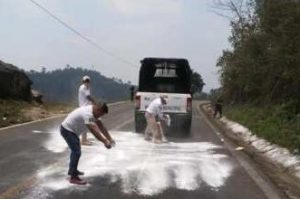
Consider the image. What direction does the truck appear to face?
away from the camera

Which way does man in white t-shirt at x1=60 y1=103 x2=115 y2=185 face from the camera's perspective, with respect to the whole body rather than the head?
to the viewer's right

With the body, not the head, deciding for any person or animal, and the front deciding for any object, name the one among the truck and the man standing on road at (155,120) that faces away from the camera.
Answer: the truck

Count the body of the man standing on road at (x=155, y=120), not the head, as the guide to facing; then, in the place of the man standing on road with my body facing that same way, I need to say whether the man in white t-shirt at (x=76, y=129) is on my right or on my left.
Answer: on my right

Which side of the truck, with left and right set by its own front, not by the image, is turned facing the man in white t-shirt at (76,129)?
back

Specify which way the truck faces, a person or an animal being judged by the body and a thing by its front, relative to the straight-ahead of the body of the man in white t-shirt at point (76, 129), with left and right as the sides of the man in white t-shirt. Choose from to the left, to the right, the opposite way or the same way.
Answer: to the left
